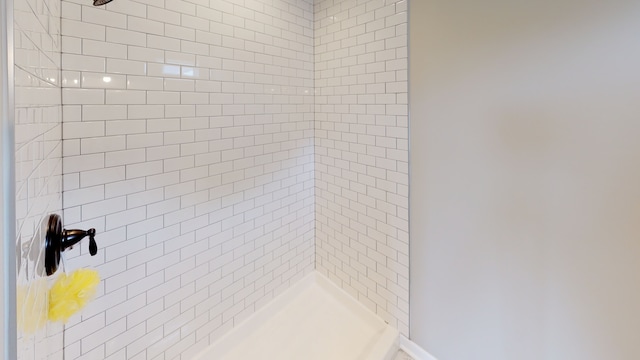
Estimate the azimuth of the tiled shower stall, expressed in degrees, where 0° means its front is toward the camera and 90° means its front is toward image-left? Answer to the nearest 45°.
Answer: approximately 315°
